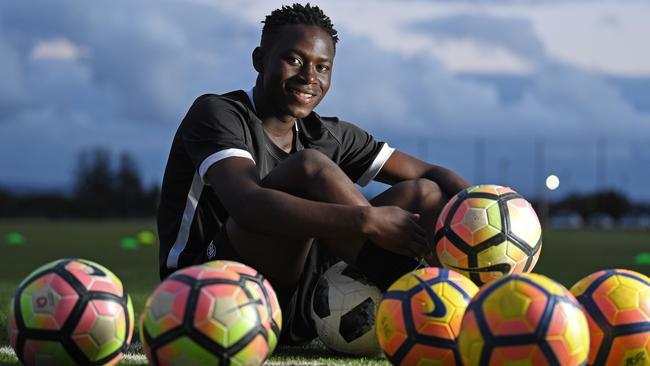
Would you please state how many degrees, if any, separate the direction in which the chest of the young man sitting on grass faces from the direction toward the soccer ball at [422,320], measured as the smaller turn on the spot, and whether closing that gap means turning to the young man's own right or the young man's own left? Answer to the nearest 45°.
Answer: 0° — they already face it

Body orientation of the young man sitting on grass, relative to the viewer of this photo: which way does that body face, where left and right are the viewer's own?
facing the viewer and to the right of the viewer

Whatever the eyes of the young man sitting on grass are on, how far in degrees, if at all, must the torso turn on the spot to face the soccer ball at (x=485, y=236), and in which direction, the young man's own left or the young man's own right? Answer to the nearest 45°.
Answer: approximately 45° to the young man's own left

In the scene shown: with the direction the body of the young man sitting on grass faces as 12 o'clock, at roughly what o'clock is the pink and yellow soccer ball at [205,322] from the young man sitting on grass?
The pink and yellow soccer ball is roughly at 2 o'clock from the young man sitting on grass.

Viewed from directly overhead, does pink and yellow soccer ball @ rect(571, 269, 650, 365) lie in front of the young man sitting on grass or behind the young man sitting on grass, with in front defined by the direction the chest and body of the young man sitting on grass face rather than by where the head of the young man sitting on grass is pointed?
in front

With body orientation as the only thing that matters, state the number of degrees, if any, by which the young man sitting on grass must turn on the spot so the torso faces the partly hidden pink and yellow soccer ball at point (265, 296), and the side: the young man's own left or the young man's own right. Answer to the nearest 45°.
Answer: approximately 45° to the young man's own right

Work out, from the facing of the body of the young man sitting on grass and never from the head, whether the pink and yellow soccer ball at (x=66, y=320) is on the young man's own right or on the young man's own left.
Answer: on the young man's own right

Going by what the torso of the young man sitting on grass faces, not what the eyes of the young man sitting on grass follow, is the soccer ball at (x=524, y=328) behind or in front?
in front

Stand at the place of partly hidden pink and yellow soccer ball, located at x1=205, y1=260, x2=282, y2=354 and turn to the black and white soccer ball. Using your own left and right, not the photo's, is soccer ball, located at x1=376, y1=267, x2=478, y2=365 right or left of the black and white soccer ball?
right
